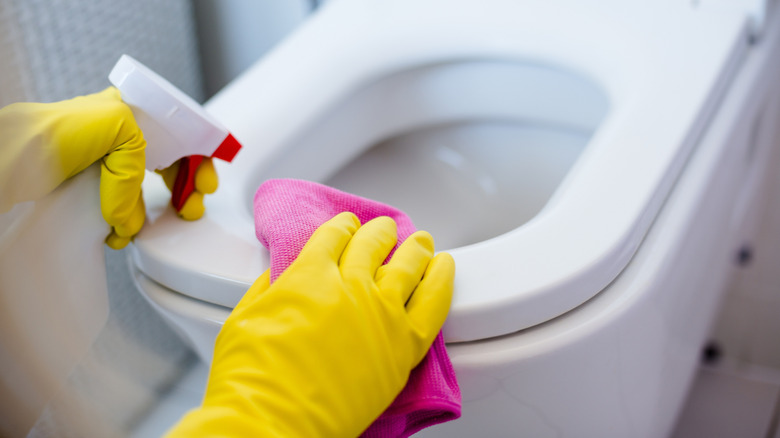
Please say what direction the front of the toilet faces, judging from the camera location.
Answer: facing the viewer and to the left of the viewer
